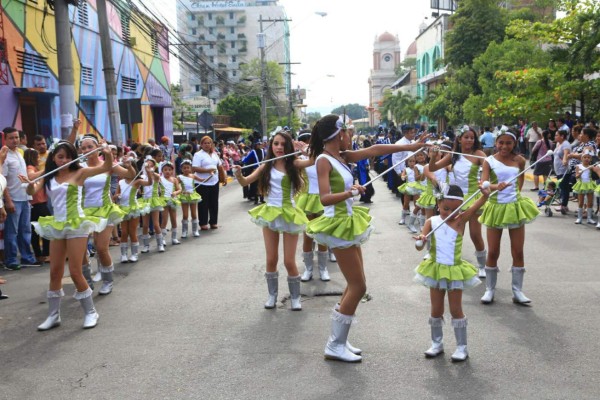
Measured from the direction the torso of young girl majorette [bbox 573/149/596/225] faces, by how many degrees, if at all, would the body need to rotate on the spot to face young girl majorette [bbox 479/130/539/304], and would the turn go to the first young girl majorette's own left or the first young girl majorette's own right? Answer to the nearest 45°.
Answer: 0° — they already face them

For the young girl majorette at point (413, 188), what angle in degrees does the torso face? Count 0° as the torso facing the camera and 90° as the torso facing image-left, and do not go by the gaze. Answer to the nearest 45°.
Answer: approximately 0°

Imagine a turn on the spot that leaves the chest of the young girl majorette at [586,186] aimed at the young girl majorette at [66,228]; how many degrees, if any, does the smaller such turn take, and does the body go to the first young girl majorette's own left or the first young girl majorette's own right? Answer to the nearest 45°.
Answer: approximately 45° to the first young girl majorette's own right

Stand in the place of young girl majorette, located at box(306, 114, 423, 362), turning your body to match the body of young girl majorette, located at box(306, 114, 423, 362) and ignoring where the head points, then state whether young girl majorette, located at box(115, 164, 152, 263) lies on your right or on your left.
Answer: on your left

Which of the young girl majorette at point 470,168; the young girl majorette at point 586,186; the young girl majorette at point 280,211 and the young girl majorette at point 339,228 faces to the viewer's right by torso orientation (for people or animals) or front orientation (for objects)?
the young girl majorette at point 339,228

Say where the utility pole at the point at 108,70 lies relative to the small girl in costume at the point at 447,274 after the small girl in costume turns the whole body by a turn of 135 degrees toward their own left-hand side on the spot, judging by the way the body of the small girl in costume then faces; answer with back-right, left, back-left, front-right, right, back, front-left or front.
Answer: left

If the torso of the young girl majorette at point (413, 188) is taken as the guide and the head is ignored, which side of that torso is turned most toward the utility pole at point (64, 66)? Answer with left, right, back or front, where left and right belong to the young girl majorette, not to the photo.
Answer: right

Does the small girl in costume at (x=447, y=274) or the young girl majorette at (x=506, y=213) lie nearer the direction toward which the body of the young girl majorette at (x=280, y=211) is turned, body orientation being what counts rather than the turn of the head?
the small girl in costume

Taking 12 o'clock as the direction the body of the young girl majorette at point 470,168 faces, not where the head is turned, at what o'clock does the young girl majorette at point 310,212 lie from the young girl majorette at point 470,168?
the young girl majorette at point 310,212 is roughly at 3 o'clock from the young girl majorette at point 470,168.

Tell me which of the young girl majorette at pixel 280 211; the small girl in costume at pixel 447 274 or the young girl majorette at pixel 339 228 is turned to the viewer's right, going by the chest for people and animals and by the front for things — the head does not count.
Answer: the young girl majorette at pixel 339 228

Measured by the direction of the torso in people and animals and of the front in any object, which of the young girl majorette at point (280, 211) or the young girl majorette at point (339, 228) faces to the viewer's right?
the young girl majorette at point (339, 228)

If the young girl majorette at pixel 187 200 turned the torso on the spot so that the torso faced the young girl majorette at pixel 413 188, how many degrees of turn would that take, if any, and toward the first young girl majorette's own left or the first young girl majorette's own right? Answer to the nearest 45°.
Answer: approximately 90° to the first young girl majorette's own left
